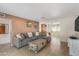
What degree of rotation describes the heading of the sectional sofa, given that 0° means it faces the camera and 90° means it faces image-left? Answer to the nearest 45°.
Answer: approximately 315°
